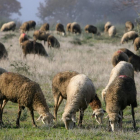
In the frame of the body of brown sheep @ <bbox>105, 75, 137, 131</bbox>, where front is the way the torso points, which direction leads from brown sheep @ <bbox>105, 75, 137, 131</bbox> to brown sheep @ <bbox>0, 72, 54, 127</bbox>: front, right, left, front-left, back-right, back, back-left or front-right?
front-right

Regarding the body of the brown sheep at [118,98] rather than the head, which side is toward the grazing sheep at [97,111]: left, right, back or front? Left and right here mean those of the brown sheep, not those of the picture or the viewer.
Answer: right

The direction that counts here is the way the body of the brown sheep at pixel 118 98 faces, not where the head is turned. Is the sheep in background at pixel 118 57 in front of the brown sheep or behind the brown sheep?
behind

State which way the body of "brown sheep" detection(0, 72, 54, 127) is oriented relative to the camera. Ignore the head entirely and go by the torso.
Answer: to the viewer's right

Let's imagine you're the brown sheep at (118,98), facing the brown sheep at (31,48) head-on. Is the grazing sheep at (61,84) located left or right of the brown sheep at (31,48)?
left

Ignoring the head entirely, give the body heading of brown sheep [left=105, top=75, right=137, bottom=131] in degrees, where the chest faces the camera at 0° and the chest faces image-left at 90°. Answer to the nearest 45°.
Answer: approximately 45°

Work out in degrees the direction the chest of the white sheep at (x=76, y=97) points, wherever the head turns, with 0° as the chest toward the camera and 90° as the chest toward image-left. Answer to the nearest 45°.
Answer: approximately 45°

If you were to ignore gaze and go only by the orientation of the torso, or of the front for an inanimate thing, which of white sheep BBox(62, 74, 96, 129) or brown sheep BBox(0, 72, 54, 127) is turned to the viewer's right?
the brown sheep

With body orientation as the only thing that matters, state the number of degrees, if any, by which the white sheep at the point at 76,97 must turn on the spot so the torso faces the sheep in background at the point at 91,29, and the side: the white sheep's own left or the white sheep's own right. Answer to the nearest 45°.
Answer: approximately 135° to the white sheep's own right
